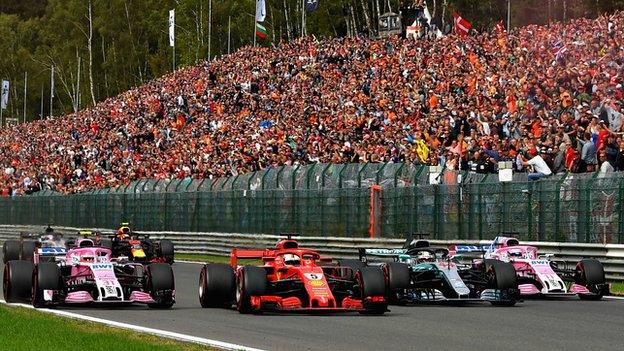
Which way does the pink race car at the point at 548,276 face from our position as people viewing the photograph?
facing the viewer and to the right of the viewer

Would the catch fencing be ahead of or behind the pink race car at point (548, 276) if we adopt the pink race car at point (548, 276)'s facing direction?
behind

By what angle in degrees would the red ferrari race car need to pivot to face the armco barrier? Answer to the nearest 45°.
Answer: approximately 135° to its left

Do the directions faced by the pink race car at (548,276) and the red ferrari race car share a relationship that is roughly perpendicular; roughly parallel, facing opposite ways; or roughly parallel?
roughly parallel

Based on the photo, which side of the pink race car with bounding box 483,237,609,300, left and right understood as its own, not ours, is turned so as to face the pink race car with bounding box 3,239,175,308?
right

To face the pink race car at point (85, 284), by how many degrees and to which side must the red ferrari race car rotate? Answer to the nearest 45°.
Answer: approximately 135° to its right

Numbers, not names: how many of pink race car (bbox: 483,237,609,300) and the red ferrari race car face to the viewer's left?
0
